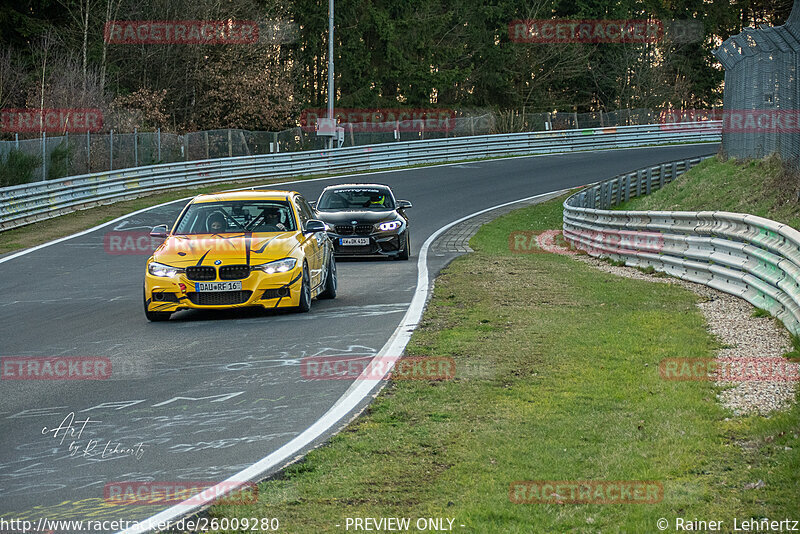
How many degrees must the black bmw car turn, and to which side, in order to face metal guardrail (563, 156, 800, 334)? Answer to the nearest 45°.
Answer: approximately 45° to its left

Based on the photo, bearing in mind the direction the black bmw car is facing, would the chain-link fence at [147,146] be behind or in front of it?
behind

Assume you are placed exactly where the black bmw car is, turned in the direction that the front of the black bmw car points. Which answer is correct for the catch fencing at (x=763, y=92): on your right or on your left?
on your left

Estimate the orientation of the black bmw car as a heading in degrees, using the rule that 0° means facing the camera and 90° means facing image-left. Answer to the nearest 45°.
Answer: approximately 0°

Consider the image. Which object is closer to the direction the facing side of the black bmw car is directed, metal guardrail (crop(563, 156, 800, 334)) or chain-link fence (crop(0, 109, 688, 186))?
the metal guardrail

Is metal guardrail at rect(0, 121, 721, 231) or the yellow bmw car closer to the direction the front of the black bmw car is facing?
the yellow bmw car

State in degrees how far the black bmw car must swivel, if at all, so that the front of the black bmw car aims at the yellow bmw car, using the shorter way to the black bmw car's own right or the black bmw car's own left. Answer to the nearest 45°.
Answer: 0° — it already faces it

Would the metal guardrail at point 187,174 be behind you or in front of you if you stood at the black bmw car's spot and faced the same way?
behind

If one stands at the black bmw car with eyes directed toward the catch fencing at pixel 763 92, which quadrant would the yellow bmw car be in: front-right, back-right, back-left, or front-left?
back-right
